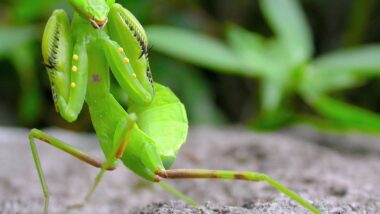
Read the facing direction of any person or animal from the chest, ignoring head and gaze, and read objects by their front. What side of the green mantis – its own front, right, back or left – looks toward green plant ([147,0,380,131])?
back

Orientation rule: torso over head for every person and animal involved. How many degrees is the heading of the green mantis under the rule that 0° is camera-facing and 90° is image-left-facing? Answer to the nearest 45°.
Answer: approximately 0°
